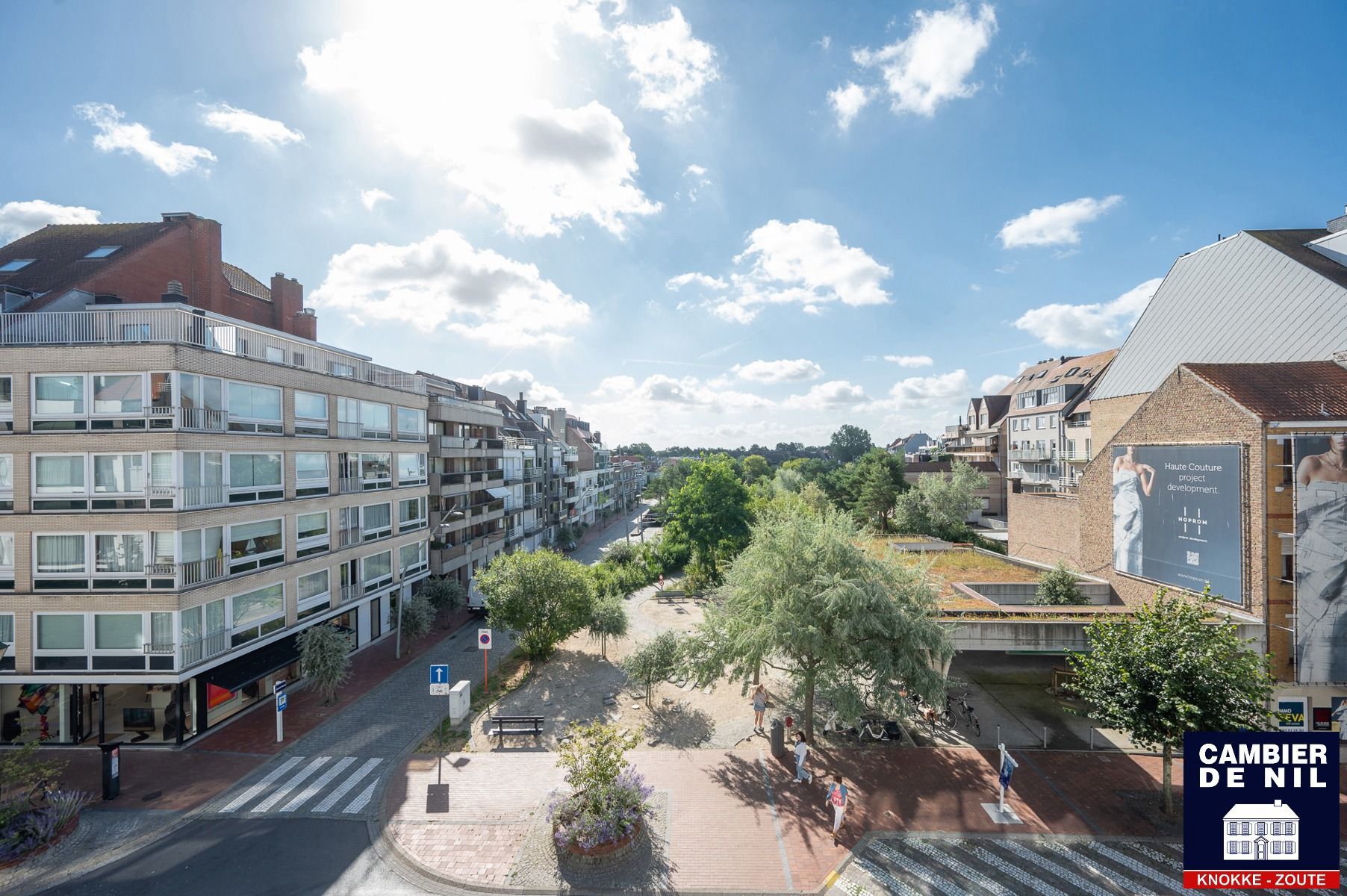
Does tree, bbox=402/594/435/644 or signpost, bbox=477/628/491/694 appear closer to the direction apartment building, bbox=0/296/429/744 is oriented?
the signpost

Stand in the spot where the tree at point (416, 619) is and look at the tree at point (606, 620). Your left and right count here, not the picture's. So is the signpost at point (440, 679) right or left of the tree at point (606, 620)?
right

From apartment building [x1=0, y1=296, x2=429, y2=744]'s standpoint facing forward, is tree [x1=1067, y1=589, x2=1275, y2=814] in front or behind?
in front
